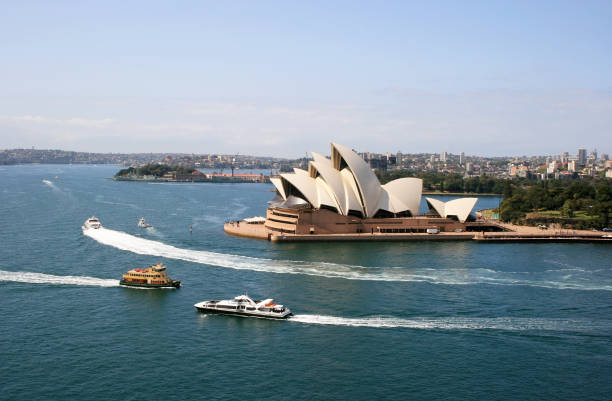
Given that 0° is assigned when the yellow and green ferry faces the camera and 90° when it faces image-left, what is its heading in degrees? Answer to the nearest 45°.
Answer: approximately 270°

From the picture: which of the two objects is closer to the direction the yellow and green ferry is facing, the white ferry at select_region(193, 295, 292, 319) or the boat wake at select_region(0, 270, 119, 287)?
the white ferry

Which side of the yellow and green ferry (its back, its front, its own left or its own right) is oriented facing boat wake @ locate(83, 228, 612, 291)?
front

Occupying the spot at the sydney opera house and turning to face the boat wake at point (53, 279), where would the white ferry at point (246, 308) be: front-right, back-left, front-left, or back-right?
front-left

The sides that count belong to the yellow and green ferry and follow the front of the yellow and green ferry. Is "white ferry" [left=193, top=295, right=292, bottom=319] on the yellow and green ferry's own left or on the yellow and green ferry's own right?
on the yellow and green ferry's own right

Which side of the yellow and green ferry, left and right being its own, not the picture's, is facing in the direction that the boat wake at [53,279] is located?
back

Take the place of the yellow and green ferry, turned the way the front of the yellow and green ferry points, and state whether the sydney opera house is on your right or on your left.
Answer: on your left

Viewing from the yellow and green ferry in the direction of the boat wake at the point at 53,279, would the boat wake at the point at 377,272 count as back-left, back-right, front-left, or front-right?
back-right

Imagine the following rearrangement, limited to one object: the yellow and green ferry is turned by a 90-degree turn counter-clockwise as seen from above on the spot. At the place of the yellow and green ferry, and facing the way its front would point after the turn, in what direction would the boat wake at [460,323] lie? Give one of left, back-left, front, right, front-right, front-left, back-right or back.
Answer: back-right
